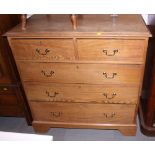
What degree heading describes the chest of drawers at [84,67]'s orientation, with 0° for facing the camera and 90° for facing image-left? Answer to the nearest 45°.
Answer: approximately 0°
